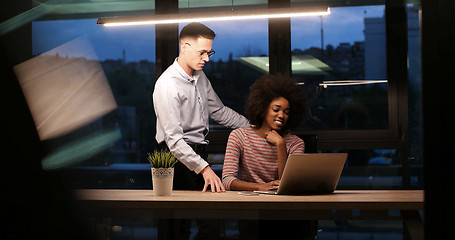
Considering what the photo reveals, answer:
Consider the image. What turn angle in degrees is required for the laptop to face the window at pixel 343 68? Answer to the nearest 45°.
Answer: approximately 45° to its right

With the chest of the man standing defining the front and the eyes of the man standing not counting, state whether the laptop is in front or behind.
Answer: in front

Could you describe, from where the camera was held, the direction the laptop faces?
facing away from the viewer and to the left of the viewer

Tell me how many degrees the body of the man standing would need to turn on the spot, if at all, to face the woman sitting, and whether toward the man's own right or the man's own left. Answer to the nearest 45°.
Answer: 0° — they already face them

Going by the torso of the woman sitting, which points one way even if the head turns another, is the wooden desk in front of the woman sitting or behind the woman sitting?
in front

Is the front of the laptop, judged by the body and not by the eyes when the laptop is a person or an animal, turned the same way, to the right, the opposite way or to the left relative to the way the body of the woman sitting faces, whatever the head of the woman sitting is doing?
the opposite way

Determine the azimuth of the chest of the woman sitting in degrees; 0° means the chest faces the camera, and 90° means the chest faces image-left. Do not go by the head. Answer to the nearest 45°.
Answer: approximately 315°

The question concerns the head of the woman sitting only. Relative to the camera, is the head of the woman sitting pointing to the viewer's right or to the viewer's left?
to the viewer's right

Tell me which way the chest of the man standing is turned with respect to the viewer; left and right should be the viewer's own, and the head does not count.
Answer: facing the viewer and to the right of the viewer

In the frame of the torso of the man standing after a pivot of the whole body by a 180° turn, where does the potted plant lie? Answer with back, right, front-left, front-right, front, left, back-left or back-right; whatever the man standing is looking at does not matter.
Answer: back-left
